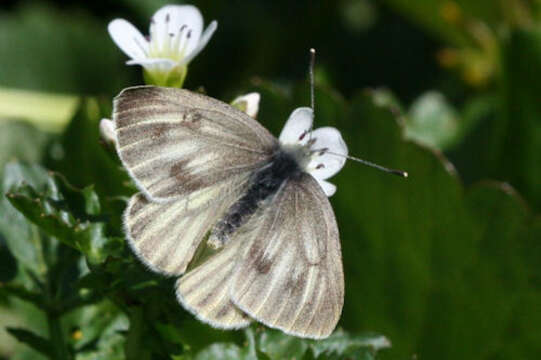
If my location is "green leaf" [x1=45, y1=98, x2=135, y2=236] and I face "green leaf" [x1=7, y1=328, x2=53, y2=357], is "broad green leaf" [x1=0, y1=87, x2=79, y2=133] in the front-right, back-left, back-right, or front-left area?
back-right

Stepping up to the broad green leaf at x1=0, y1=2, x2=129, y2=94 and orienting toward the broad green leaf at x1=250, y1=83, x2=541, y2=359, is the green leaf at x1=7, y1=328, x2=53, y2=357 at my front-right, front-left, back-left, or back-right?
front-right

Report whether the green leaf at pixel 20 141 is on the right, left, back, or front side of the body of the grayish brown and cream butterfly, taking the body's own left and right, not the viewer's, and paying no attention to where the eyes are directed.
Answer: left

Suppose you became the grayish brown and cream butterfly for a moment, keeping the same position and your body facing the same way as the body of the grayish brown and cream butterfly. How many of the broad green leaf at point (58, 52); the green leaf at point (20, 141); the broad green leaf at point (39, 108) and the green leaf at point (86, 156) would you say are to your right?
0

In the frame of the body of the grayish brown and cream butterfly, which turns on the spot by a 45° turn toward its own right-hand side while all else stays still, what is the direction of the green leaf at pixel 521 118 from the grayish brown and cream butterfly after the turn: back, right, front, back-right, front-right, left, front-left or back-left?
front-left

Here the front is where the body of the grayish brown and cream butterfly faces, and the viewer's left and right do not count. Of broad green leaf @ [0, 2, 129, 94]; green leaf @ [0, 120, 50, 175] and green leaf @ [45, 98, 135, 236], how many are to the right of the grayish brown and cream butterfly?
0

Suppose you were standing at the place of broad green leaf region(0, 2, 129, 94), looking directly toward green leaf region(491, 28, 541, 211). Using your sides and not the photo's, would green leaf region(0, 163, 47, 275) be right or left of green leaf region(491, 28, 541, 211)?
right

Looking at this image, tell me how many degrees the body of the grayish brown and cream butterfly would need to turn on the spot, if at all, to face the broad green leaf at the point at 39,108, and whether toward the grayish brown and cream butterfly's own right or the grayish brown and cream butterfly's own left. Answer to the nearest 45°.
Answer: approximately 90° to the grayish brown and cream butterfly's own left

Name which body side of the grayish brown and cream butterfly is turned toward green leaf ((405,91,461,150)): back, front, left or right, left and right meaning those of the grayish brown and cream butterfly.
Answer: front

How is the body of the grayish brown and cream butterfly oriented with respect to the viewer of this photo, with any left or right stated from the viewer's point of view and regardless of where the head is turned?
facing away from the viewer and to the right of the viewer

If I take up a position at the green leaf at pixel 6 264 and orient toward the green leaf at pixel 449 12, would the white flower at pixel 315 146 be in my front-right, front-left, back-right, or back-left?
front-right

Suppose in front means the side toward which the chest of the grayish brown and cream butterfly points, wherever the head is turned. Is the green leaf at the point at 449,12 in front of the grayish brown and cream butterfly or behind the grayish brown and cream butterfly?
in front

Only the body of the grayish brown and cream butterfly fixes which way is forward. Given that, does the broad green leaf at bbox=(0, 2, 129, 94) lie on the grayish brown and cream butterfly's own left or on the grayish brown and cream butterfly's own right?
on the grayish brown and cream butterfly's own left

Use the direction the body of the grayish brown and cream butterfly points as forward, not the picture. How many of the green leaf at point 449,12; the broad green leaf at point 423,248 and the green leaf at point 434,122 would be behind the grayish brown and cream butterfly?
0
